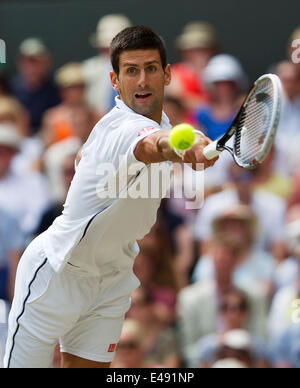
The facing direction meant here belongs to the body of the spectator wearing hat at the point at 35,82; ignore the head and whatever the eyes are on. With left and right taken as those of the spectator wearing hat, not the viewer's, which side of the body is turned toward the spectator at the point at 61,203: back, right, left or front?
front

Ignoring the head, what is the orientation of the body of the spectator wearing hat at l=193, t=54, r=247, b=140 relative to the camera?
toward the camera

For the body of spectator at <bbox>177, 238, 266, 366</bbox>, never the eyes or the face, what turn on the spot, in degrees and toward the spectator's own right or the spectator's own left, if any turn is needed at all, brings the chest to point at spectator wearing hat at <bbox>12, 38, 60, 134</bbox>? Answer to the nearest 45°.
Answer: approximately 135° to the spectator's own right

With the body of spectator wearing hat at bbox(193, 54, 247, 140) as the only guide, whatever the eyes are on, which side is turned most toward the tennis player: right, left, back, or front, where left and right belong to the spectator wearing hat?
front

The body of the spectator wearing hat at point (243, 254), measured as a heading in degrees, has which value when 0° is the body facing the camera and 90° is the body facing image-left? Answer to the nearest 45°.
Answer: approximately 0°

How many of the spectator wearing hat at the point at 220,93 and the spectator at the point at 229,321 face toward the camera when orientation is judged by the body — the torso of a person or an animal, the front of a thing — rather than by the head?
2

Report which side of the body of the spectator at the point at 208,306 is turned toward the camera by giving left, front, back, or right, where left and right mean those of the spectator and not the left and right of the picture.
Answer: front

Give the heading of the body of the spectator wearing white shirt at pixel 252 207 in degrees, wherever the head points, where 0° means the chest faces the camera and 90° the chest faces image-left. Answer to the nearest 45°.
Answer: approximately 0°

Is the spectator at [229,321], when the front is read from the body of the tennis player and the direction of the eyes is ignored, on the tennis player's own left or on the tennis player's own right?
on the tennis player's own left
